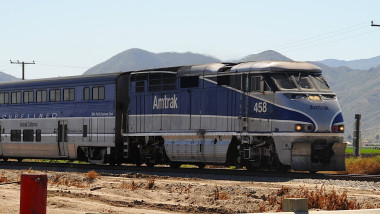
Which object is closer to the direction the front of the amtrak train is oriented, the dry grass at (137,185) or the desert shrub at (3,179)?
the dry grass

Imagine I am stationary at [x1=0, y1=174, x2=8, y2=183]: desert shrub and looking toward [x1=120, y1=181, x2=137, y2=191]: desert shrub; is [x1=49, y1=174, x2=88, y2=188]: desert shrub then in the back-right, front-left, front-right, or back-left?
front-left

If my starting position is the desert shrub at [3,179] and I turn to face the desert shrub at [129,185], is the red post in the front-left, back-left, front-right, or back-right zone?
front-right

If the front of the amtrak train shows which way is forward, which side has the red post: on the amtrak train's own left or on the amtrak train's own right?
on the amtrak train's own right

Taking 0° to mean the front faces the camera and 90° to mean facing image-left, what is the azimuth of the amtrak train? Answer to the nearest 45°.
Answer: approximately 315°

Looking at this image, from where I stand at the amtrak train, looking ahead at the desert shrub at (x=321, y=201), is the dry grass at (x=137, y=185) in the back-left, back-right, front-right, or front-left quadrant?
front-right

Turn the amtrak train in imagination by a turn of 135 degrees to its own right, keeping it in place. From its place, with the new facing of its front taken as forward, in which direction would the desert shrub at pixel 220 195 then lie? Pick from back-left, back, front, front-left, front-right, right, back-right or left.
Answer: left

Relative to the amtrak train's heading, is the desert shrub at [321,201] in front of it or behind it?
in front
